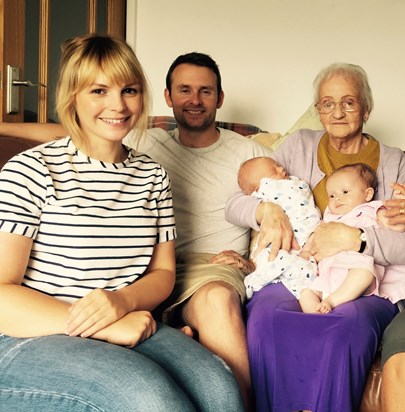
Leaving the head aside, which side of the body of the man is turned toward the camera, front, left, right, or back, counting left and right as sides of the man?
front

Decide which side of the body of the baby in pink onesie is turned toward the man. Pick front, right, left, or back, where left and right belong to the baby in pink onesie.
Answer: right

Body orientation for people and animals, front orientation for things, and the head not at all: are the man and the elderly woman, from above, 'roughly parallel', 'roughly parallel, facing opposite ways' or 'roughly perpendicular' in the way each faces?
roughly parallel

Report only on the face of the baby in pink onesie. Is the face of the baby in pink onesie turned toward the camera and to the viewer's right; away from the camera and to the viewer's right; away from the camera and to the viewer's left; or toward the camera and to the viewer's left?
toward the camera and to the viewer's left

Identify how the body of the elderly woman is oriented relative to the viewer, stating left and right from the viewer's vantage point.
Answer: facing the viewer

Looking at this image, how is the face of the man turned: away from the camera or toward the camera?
toward the camera

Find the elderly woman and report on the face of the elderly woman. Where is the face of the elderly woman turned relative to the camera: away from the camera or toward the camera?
toward the camera

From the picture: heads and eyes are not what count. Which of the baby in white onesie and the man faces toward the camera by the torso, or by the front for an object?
the man

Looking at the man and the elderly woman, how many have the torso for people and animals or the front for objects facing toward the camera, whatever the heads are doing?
2

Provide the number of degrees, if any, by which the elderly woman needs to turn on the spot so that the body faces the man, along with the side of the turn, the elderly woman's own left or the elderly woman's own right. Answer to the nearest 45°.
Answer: approximately 135° to the elderly woman's own right

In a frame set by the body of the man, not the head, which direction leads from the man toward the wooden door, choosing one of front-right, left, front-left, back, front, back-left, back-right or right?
back-right

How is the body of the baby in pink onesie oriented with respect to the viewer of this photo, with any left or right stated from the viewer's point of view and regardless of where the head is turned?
facing the viewer and to the left of the viewer
